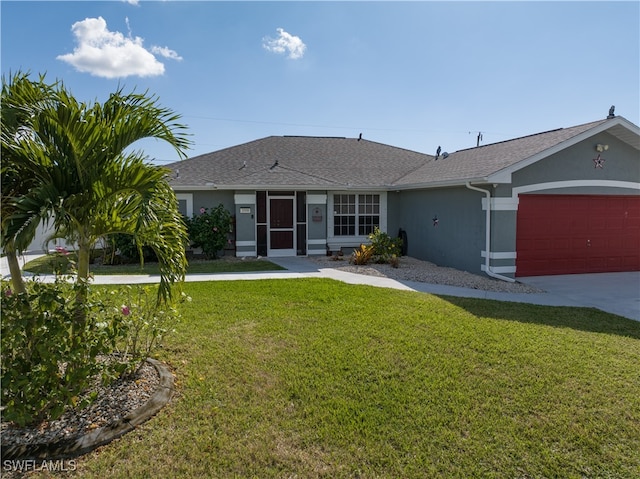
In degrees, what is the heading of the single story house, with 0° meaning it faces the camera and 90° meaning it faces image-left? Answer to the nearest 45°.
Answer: approximately 0°

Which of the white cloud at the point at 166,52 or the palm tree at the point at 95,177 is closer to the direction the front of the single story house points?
the palm tree

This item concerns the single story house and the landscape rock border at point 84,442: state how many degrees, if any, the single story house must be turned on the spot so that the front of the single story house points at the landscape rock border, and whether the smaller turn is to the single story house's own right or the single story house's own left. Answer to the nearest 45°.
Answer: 0° — it already faces it

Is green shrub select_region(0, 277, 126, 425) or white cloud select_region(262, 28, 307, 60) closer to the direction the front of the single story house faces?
the green shrub

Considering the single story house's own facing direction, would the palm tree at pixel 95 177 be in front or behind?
in front

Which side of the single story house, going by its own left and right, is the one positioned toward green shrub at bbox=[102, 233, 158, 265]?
right

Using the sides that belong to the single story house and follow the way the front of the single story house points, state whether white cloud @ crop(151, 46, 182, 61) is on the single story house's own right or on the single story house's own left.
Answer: on the single story house's own right

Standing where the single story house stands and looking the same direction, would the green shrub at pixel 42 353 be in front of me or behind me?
in front
